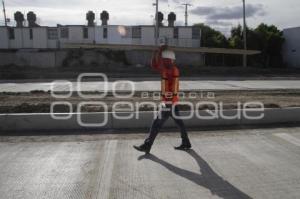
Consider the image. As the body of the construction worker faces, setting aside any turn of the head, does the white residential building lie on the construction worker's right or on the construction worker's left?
on the construction worker's right
